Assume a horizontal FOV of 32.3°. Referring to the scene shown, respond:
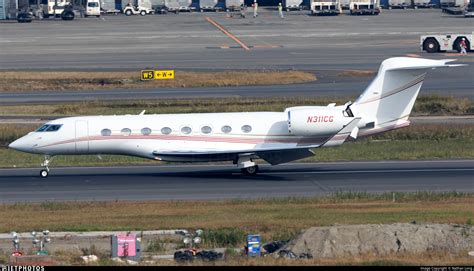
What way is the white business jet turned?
to the viewer's left
